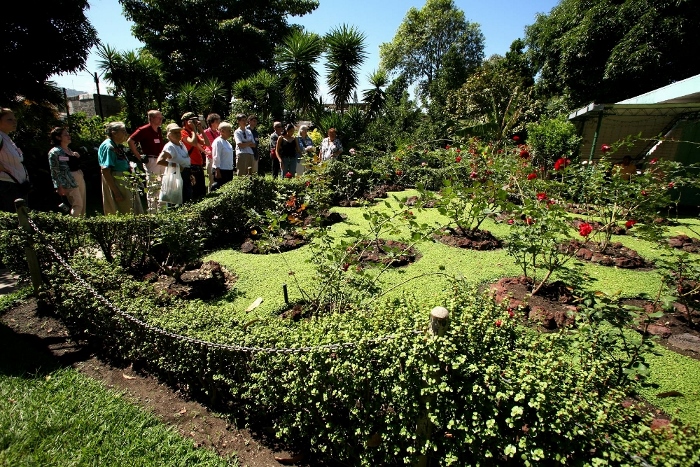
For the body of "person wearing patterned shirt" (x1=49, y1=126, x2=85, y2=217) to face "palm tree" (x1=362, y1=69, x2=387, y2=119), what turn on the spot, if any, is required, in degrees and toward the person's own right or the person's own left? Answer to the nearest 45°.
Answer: approximately 90° to the person's own left

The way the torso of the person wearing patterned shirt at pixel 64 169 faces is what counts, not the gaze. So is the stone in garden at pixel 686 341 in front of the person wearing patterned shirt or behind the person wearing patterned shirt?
in front

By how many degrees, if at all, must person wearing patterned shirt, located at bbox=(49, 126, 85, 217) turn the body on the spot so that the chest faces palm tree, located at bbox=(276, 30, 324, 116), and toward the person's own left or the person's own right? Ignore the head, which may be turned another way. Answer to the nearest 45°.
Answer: approximately 90° to the person's own left

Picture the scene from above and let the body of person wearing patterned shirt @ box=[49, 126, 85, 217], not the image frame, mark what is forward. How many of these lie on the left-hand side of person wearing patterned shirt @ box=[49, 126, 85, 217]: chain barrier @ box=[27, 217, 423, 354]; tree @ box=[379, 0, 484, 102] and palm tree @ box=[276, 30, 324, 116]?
2

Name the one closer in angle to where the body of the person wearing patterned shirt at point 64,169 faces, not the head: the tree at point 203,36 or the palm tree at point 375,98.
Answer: the palm tree

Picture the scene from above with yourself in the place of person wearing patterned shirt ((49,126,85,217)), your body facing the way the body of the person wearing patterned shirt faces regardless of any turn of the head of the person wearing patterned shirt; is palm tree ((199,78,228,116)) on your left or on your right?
on your left

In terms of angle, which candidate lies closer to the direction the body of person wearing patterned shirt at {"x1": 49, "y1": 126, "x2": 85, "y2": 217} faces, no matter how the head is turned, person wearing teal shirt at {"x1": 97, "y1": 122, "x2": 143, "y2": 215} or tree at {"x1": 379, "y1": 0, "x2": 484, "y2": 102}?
the person wearing teal shirt

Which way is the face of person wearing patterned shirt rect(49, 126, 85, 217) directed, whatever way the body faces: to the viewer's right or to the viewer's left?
to the viewer's right

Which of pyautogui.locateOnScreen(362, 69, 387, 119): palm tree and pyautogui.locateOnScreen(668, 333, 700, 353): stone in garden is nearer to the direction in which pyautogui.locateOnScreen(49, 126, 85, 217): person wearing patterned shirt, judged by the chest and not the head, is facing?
the stone in garden

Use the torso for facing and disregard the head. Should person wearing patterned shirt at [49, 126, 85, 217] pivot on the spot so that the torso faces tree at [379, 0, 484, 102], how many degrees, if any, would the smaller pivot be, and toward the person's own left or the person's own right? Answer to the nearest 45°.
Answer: approximately 90° to the person's own left

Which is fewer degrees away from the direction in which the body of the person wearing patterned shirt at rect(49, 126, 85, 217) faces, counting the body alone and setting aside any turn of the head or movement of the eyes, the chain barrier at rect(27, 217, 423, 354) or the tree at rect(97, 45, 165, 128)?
the chain barrier

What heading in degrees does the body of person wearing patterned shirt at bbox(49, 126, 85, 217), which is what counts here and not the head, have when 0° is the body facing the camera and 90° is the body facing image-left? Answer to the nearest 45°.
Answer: approximately 315°

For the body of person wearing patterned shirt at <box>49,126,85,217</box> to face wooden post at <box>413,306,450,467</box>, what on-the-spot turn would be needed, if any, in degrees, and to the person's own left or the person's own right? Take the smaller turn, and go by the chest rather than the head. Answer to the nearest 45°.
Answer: approximately 45° to the person's own right

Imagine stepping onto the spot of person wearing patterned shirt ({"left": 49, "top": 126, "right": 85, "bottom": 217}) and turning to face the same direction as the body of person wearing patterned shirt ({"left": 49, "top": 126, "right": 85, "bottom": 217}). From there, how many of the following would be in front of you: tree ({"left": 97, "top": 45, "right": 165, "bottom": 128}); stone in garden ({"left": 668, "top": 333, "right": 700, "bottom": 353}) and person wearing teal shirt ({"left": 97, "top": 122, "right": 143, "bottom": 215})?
2
